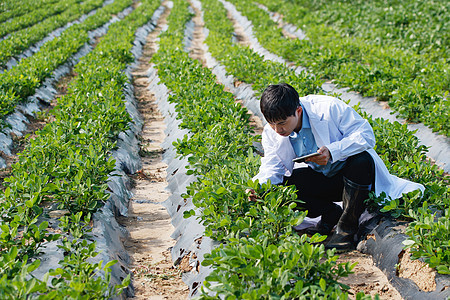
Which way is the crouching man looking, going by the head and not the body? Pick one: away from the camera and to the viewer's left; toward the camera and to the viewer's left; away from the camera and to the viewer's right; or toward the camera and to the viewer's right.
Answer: toward the camera and to the viewer's left

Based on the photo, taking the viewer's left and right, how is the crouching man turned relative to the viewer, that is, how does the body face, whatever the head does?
facing the viewer and to the left of the viewer

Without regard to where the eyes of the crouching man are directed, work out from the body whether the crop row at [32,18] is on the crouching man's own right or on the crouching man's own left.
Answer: on the crouching man's own right

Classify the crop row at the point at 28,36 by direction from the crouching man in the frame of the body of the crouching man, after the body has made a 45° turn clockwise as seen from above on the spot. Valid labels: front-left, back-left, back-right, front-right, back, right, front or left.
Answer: front-right

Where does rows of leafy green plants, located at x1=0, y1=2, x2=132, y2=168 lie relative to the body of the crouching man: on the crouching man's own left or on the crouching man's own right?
on the crouching man's own right

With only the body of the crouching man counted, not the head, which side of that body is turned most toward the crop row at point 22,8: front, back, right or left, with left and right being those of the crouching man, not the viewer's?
right

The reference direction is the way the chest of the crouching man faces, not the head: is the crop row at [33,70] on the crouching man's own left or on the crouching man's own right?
on the crouching man's own right

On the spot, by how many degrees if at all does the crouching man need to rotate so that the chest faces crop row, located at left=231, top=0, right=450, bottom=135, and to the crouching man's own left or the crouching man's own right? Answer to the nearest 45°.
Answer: approximately 135° to the crouching man's own right

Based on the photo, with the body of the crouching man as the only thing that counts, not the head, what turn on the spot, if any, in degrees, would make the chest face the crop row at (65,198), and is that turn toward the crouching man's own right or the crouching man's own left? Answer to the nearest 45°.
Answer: approximately 45° to the crouching man's own right

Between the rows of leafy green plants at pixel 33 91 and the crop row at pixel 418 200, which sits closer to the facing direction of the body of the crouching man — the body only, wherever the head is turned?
the rows of leafy green plants
